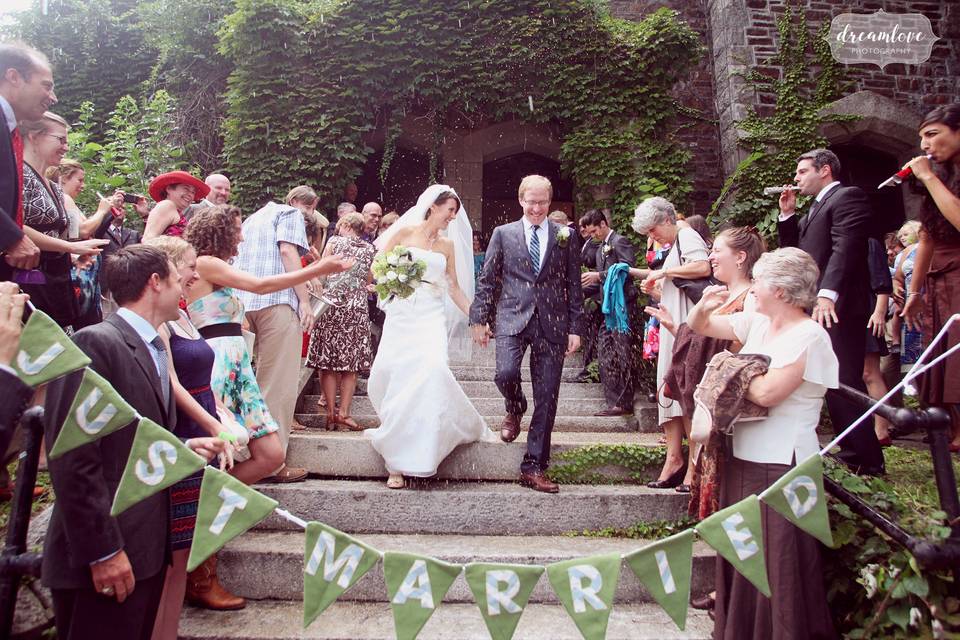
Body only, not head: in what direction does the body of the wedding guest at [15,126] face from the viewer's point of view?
to the viewer's right

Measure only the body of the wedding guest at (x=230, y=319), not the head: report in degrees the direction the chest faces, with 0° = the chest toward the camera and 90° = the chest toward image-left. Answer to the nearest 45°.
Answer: approximately 270°

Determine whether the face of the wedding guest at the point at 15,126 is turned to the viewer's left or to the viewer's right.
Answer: to the viewer's right

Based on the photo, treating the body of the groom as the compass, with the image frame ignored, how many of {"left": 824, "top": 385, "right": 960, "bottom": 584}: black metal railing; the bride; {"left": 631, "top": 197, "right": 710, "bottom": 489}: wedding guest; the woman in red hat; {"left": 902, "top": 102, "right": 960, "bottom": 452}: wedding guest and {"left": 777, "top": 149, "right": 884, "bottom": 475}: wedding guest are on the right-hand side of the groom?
2

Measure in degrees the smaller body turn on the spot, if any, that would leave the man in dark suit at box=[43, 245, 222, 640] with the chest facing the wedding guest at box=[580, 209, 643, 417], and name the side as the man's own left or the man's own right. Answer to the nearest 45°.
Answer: approximately 45° to the man's own left

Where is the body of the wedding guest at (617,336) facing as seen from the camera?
to the viewer's left

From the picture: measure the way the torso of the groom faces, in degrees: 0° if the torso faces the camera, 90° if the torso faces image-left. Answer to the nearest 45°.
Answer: approximately 0°

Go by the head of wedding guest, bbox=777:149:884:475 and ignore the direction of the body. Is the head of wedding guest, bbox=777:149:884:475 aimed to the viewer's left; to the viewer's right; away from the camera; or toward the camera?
to the viewer's left

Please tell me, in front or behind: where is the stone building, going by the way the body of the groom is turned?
behind

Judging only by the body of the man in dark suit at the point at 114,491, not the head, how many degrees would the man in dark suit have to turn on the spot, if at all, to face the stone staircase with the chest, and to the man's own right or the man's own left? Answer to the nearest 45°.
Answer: approximately 45° to the man's own left

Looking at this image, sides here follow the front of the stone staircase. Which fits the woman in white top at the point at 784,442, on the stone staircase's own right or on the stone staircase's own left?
on the stone staircase's own left

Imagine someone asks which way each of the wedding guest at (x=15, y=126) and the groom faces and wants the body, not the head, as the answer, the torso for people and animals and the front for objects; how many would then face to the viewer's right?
1

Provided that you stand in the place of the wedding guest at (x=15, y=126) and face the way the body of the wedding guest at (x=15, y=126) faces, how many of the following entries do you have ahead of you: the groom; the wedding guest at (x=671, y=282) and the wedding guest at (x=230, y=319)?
3

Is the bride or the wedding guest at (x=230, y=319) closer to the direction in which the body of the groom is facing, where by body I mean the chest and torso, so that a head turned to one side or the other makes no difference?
the wedding guest

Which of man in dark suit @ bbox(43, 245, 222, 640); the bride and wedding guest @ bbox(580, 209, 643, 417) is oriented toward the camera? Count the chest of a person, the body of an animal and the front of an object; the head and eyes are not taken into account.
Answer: the bride

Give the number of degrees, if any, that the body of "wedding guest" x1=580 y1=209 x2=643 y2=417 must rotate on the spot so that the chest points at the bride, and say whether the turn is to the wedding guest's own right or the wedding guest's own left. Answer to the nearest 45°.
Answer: approximately 45° to the wedding guest's own left

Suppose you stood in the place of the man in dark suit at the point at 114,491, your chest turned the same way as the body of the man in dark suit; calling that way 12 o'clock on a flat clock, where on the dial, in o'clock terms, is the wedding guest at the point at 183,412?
The wedding guest is roughly at 10 o'clock from the man in dark suit.

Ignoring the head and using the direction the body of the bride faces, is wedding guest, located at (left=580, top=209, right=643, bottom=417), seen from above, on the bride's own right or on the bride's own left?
on the bride's own left
